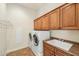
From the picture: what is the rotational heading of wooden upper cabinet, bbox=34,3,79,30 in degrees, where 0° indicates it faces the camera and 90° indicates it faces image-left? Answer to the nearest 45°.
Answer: approximately 45°
